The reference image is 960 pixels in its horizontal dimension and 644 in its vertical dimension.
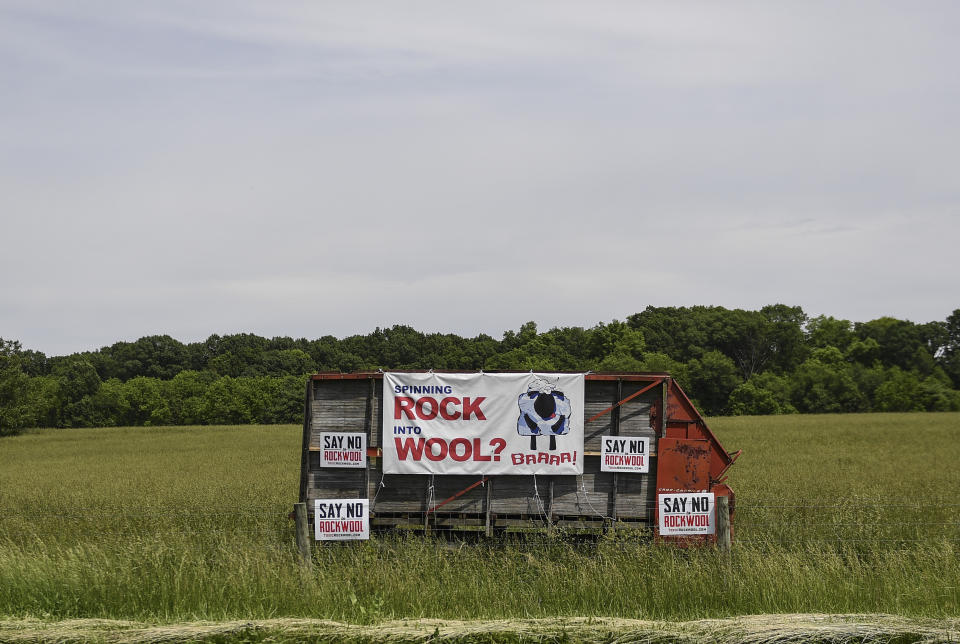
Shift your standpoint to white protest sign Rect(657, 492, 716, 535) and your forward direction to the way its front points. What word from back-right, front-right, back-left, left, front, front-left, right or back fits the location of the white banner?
right

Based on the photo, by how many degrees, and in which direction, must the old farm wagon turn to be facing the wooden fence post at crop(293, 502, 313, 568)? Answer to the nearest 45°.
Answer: approximately 135° to its right

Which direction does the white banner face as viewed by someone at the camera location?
facing the viewer

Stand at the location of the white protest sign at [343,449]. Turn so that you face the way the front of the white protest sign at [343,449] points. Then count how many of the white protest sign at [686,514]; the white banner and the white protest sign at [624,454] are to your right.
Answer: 0

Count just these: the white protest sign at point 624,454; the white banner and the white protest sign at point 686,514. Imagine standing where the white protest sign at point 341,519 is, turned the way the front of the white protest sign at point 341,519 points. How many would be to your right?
0

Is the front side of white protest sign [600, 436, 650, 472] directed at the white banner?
no

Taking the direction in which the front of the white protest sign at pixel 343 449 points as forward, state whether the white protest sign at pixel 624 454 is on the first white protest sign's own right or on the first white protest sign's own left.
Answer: on the first white protest sign's own left

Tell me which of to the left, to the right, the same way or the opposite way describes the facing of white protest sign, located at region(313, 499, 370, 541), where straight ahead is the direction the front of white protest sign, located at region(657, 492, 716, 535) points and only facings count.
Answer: the same way

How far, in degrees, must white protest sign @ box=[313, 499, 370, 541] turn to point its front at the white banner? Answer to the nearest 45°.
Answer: approximately 90° to its left

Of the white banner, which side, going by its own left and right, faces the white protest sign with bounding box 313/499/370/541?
right

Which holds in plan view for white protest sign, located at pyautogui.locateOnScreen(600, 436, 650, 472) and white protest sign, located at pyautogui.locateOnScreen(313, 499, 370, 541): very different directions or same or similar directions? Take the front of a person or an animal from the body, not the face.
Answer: same or similar directions

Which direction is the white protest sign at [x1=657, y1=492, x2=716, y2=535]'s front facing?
toward the camera

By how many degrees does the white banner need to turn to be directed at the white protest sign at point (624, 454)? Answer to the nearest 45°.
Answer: approximately 90° to its left

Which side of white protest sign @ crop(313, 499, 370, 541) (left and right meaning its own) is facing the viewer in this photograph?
front

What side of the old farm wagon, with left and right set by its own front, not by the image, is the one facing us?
right

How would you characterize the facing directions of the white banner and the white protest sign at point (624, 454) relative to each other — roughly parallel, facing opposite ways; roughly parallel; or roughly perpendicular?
roughly parallel

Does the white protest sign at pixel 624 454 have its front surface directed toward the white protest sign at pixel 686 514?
no

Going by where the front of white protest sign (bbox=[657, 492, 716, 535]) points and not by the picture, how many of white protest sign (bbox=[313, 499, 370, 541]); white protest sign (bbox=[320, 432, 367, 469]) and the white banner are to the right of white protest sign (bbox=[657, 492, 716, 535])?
3
